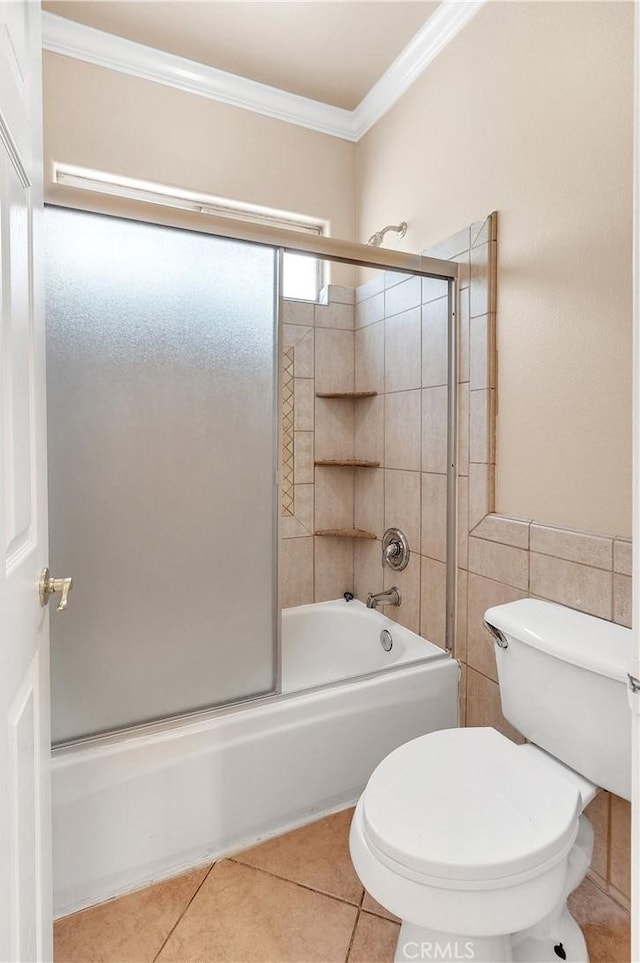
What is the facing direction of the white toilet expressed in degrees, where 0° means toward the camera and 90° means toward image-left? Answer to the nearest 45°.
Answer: approximately 45°

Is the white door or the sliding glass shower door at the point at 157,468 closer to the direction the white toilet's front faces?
the white door

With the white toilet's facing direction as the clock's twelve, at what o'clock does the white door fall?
The white door is roughly at 12 o'clock from the white toilet.

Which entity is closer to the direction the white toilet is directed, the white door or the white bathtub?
the white door
